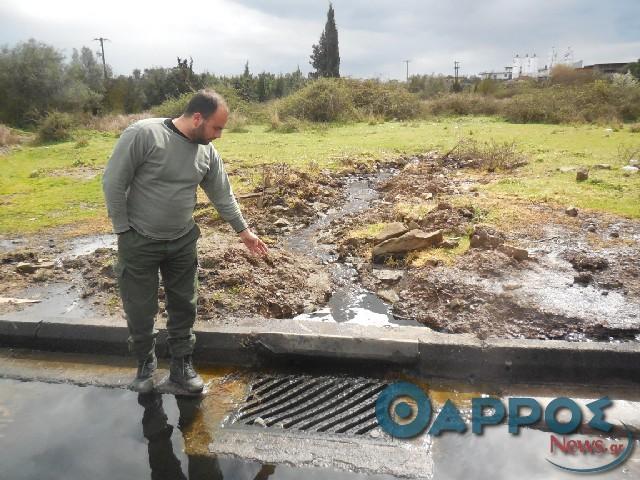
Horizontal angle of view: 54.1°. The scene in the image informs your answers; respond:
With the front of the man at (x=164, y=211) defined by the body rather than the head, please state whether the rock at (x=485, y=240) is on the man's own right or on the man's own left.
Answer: on the man's own left

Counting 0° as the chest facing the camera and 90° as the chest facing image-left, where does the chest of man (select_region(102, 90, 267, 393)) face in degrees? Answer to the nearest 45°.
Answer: approximately 315°

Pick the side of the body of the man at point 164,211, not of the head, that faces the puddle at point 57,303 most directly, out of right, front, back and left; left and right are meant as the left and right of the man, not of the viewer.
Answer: back

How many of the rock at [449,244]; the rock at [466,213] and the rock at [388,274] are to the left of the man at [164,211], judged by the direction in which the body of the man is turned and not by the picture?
3

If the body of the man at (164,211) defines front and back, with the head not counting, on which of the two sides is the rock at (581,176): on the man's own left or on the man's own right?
on the man's own left

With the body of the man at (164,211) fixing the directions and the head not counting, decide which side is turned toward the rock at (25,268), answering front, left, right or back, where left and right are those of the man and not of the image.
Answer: back

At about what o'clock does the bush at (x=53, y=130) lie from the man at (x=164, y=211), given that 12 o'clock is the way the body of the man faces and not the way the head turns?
The bush is roughly at 7 o'clock from the man.

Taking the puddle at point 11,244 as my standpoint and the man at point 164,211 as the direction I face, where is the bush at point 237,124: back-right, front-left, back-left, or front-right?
back-left

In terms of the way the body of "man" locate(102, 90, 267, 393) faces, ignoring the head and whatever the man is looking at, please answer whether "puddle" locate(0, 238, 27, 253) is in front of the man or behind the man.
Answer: behind
